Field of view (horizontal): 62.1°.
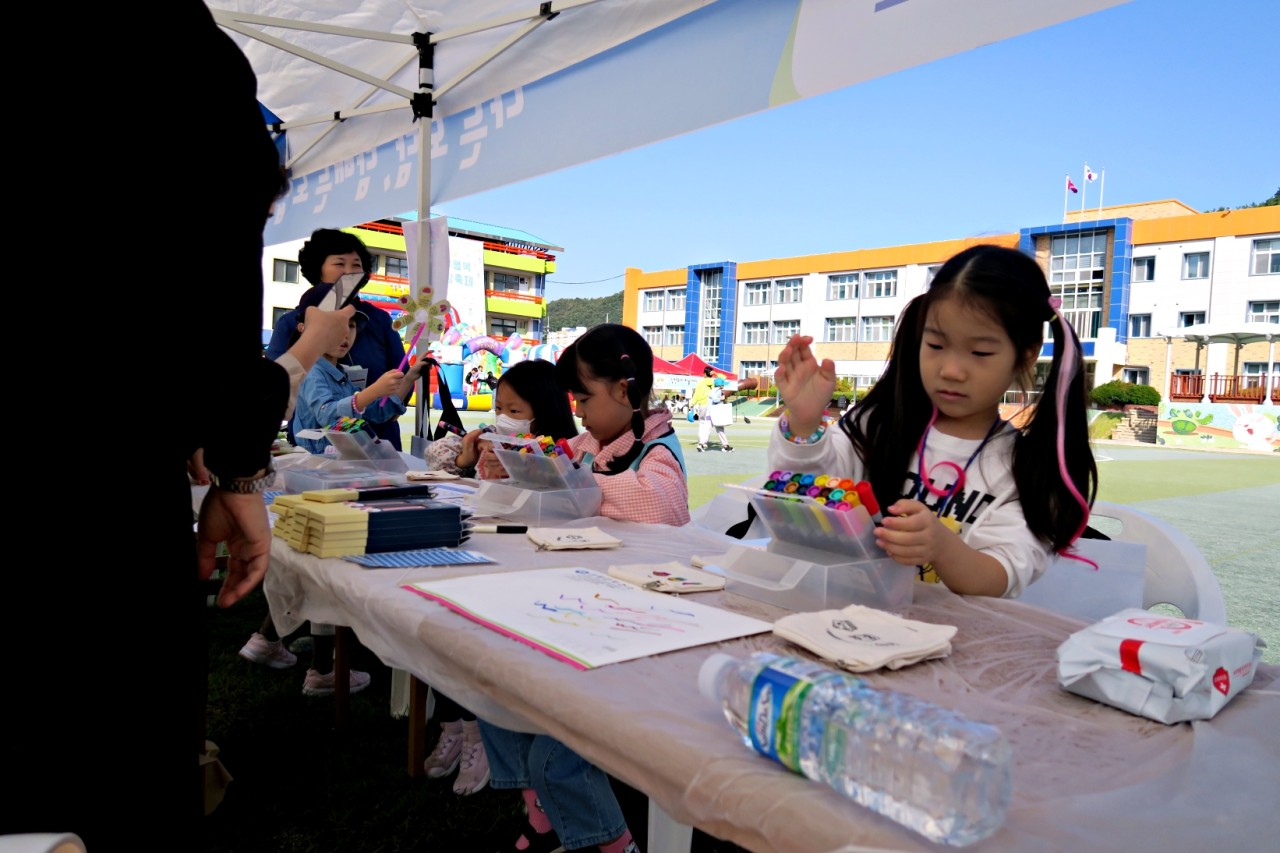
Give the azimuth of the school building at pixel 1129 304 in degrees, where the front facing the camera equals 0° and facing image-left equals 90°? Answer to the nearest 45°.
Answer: approximately 45°

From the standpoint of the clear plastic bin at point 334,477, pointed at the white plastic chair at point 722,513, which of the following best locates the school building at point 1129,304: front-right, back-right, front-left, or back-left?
front-left

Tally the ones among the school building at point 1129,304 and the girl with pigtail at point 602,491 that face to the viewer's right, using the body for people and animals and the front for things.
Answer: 0

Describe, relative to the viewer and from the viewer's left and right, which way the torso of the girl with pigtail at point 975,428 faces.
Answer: facing the viewer and to the left of the viewer

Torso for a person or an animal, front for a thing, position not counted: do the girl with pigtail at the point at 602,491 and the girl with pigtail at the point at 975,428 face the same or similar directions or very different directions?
same or similar directions

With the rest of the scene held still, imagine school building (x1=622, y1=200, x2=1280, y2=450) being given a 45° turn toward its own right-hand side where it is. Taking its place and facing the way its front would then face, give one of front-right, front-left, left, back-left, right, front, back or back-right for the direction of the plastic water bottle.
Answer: left

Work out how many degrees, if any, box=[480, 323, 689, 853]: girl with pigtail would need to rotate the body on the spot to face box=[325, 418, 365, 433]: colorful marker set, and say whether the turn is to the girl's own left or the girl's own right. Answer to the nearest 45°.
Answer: approximately 90° to the girl's own right

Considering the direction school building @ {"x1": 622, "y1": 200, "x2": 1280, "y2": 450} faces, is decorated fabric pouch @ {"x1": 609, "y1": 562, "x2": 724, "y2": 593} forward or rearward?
forward

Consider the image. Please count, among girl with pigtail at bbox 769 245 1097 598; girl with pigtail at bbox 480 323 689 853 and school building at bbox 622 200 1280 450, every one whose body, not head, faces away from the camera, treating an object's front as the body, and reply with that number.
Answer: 0

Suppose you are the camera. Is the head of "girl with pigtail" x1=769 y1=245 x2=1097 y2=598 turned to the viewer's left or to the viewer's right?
to the viewer's left

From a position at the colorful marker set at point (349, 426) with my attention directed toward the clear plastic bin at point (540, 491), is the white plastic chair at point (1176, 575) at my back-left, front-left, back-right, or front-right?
front-left

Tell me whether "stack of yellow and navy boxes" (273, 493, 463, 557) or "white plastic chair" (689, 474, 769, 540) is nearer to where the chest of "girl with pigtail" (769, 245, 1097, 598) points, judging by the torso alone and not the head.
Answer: the stack of yellow and navy boxes

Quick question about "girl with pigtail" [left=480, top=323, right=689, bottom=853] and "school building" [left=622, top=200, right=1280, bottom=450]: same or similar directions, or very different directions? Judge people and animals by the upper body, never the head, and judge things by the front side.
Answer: same or similar directions

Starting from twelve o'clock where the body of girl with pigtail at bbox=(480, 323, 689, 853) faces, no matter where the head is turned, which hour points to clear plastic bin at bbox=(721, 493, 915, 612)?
The clear plastic bin is roughly at 10 o'clock from the girl with pigtail.
